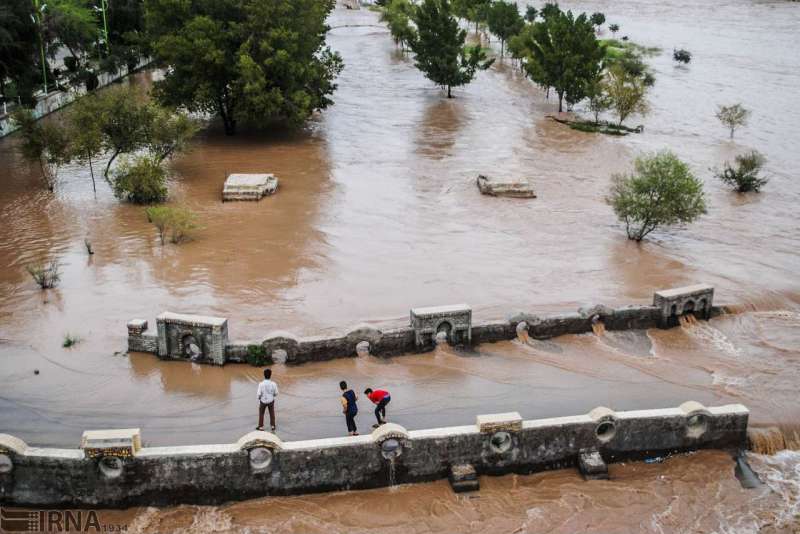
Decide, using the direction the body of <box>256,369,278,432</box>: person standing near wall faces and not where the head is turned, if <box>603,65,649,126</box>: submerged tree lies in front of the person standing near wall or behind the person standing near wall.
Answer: in front

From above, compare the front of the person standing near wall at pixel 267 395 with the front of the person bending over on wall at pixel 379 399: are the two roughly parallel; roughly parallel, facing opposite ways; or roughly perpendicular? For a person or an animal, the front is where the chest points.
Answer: roughly perpendicular

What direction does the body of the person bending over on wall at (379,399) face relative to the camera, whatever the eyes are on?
to the viewer's left

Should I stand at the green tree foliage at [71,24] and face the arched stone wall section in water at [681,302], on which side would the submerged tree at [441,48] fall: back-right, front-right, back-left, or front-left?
front-left

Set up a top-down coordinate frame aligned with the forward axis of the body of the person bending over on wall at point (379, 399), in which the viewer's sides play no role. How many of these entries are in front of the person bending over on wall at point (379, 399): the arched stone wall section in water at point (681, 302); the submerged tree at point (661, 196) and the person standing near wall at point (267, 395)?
1

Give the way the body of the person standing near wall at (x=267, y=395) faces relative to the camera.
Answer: away from the camera

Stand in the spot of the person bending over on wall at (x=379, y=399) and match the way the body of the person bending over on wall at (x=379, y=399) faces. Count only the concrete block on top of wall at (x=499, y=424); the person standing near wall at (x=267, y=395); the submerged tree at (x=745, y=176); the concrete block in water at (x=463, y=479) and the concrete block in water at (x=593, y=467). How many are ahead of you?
1

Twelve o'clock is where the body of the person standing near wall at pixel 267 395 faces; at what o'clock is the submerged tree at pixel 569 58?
The submerged tree is roughly at 1 o'clock from the person standing near wall.

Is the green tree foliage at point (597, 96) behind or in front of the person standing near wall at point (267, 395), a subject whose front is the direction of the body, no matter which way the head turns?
in front

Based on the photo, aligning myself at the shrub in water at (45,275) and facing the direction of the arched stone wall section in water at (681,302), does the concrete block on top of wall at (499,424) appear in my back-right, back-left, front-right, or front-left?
front-right

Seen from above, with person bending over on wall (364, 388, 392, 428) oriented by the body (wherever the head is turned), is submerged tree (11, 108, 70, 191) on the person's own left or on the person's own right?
on the person's own right
